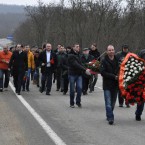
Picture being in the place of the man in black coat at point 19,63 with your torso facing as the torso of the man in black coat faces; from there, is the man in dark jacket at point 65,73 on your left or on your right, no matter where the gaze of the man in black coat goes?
on your left

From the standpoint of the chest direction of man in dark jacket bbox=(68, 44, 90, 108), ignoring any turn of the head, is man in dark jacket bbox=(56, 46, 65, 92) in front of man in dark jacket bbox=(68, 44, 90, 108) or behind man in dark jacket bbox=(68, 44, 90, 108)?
behind

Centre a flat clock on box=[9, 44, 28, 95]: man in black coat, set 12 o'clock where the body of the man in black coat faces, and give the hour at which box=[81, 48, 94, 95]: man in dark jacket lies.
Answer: The man in dark jacket is roughly at 10 o'clock from the man in black coat.

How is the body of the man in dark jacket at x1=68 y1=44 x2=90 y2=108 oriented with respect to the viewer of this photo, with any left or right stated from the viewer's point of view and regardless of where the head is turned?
facing the viewer and to the right of the viewer

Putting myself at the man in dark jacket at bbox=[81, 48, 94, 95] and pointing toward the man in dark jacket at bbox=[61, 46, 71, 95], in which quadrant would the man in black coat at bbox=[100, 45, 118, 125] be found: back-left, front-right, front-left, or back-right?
back-left

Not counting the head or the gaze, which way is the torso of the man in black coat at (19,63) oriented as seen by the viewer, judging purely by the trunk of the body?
toward the camera
